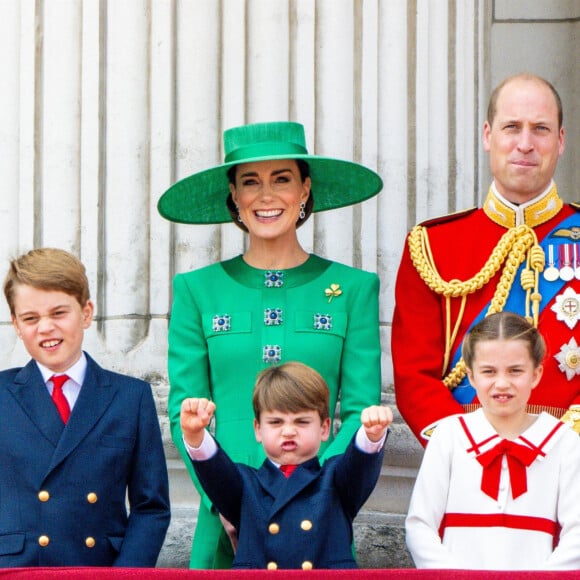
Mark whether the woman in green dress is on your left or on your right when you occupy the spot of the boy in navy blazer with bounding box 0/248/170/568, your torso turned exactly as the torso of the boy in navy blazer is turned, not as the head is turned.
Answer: on your left

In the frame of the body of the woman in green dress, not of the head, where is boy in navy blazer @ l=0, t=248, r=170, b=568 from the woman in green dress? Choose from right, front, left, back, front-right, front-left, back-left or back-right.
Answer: front-right

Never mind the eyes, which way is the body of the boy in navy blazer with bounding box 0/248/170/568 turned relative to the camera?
toward the camera

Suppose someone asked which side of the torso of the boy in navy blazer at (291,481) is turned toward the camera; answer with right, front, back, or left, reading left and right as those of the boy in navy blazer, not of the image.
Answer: front

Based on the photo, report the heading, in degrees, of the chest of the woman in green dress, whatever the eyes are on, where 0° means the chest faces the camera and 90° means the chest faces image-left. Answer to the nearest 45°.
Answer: approximately 0°

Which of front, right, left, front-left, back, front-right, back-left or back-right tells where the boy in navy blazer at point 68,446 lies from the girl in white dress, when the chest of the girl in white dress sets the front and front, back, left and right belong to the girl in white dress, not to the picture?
right
